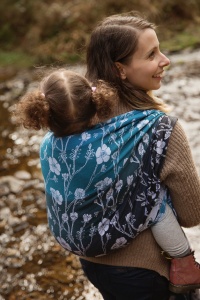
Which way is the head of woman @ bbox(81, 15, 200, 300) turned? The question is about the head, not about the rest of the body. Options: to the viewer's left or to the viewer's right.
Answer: to the viewer's right

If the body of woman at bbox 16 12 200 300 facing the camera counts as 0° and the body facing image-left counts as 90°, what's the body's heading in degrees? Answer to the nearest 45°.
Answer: approximately 225°
